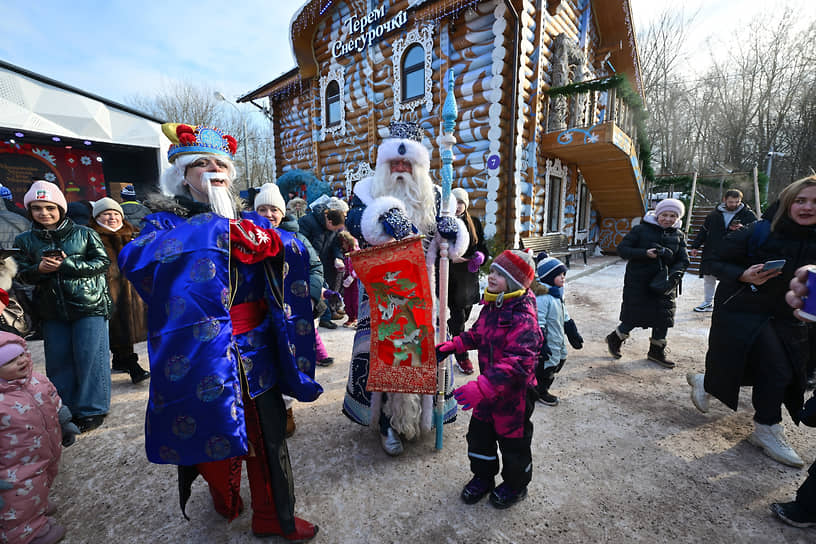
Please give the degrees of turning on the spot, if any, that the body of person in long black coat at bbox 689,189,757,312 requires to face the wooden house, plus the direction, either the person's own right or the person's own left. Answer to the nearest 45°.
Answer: approximately 135° to the person's own right

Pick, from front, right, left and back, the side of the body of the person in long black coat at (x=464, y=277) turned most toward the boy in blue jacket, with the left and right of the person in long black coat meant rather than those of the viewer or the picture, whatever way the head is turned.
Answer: left

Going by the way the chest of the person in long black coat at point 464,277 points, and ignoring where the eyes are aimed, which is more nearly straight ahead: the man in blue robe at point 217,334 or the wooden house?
the man in blue robe

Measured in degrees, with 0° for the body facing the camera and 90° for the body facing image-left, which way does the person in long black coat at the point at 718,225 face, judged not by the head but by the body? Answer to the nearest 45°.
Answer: approximately 0°

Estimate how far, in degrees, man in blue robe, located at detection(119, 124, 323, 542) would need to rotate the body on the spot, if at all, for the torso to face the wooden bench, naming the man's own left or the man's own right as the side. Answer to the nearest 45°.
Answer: approximately 90° to the man's own left

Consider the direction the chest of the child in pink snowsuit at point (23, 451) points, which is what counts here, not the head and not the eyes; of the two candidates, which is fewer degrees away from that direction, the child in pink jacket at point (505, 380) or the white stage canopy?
the child in pink jacket
